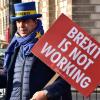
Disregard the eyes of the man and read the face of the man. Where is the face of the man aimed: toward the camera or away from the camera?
toward the camera

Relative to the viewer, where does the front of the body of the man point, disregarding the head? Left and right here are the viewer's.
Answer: facing the viewer and to the left of the viewer
